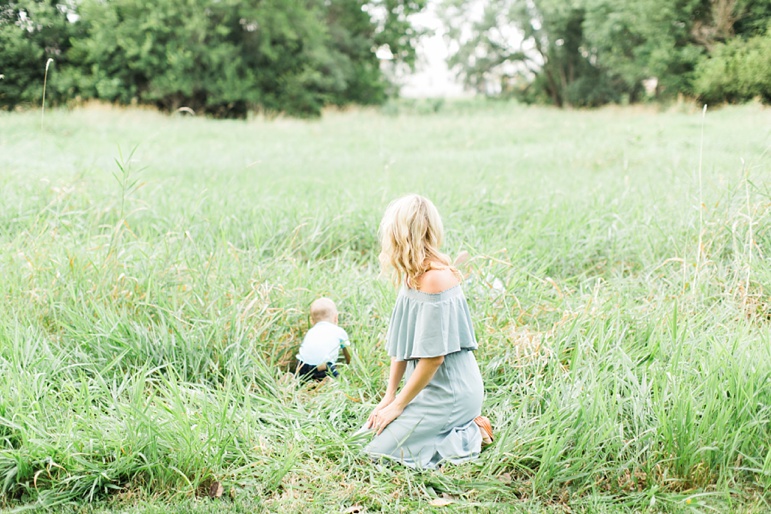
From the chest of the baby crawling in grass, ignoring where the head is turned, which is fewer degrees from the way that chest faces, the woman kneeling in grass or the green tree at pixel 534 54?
the green tree

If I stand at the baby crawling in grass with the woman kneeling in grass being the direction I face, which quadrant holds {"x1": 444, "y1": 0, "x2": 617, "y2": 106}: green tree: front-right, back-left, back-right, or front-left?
back-left

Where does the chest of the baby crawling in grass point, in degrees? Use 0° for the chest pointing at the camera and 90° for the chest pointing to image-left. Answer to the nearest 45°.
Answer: approximately 225°

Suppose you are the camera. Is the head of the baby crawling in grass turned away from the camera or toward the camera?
away from the camera

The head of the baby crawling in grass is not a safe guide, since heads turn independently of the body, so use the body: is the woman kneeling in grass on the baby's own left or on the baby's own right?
on the baby's own right

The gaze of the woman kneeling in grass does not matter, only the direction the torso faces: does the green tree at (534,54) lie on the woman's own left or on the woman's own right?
on the woman's own right
